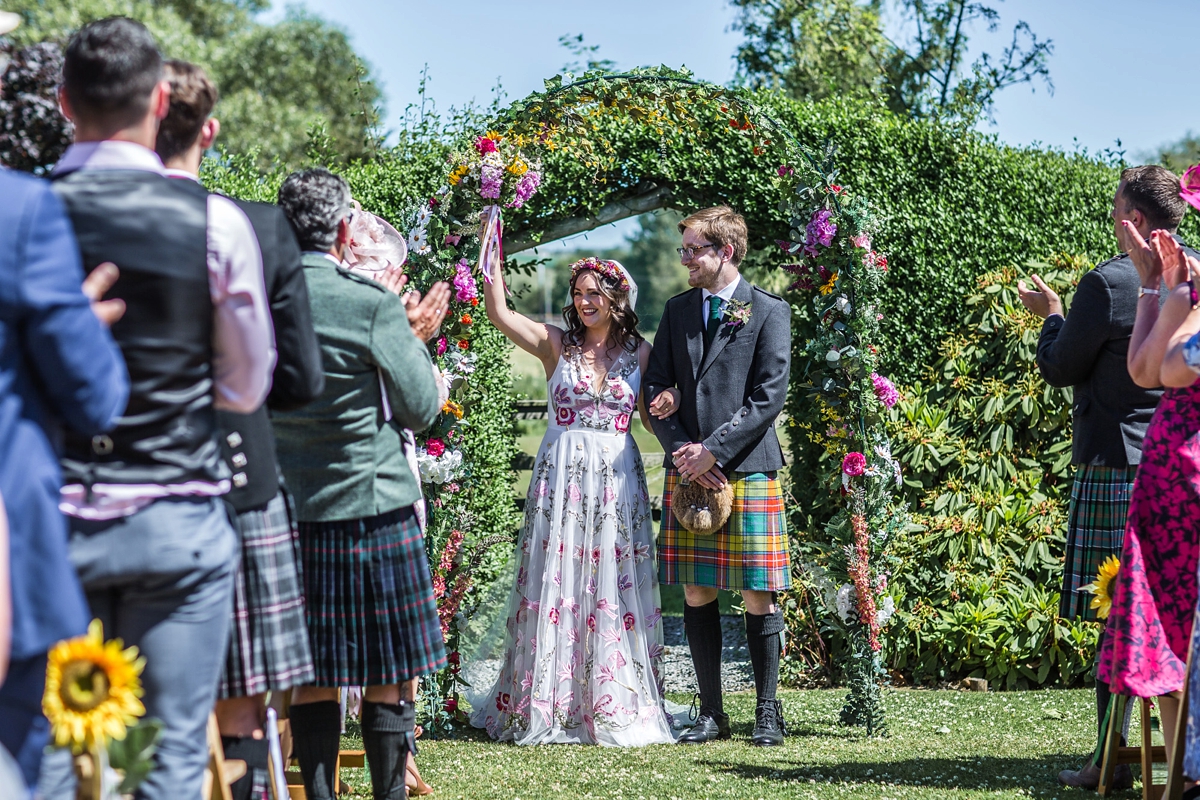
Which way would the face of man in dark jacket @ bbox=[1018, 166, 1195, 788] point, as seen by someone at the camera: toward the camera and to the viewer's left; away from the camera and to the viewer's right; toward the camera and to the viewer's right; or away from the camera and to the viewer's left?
away from the camera and to the viewer's left

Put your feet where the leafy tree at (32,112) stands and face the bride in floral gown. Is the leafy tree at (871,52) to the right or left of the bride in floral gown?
left

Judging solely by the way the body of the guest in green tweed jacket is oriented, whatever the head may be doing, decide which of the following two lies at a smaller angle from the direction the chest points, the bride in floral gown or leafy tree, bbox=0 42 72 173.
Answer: the bride in floral gown

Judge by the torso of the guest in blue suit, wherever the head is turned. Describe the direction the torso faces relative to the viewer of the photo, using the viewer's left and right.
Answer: facing away from the viewer and to the right of the viewer

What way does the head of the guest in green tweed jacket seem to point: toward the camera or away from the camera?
away from the camera

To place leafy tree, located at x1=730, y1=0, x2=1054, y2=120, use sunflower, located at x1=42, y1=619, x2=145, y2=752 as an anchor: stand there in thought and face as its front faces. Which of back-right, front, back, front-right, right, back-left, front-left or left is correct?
back-left
